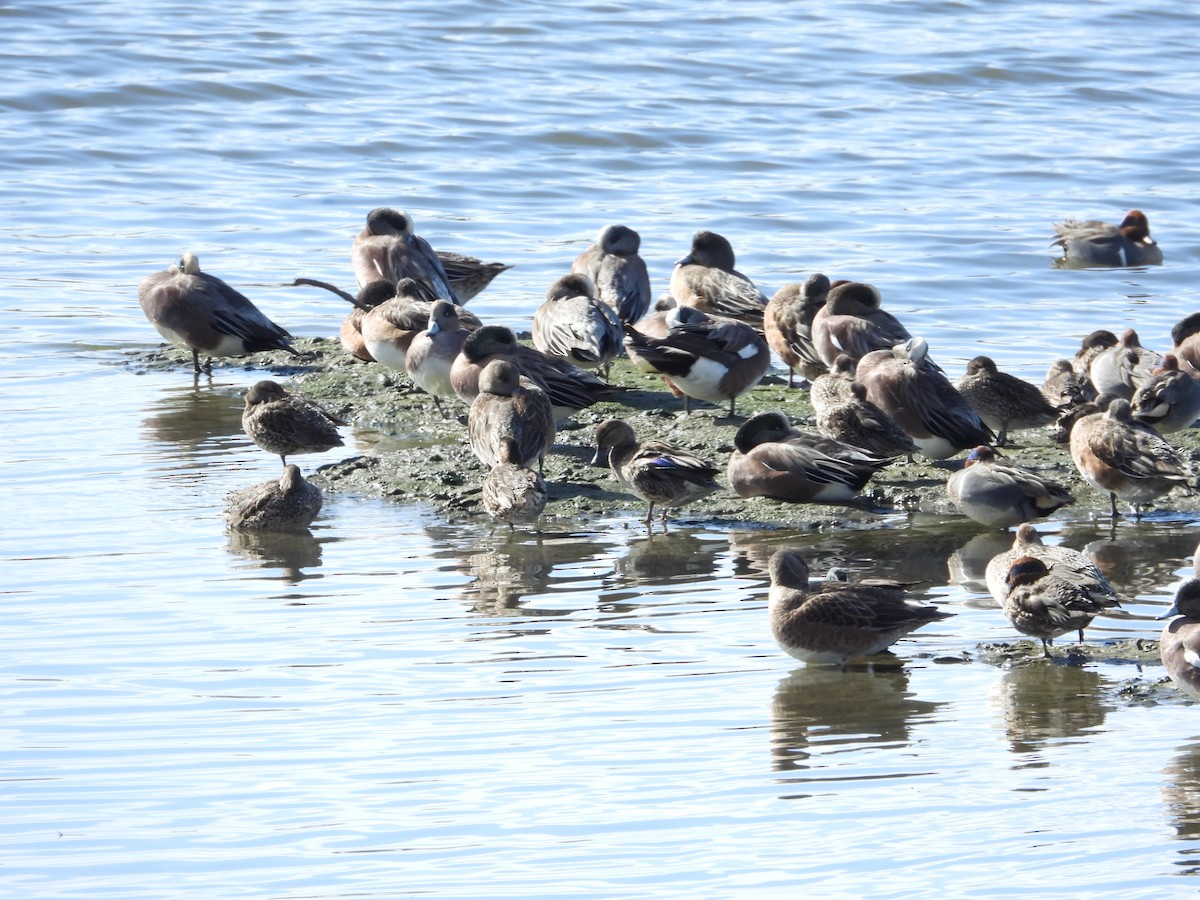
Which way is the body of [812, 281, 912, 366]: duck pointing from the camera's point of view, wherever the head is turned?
to the viewer's left

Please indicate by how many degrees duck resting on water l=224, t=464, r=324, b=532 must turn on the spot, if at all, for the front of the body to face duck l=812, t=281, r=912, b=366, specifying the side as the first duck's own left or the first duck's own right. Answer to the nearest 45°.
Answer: approximately 45° to the first duck's own left

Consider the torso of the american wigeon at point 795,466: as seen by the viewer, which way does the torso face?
to the viewer's left

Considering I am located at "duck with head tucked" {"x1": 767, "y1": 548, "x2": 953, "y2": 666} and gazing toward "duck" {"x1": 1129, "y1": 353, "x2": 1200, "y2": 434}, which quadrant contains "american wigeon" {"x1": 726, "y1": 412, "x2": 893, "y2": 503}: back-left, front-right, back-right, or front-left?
front-left

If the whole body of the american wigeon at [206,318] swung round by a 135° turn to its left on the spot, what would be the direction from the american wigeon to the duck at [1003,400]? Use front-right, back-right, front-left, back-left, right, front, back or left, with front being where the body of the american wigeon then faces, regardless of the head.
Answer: front

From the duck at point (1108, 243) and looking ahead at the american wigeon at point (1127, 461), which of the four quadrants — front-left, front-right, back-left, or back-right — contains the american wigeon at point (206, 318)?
front-right

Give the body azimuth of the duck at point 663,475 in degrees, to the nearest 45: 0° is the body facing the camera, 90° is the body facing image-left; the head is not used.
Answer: approximately 90°

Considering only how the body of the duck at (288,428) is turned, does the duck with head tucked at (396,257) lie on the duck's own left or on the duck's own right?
on the duck's own right

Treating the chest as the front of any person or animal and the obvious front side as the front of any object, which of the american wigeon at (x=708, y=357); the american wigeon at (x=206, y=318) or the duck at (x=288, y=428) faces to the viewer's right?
the american wigeon at (x=708, y=357)

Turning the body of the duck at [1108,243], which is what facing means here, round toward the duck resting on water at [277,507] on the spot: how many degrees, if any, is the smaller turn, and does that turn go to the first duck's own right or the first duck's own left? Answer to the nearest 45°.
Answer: approximately 90° to the first duck's own right

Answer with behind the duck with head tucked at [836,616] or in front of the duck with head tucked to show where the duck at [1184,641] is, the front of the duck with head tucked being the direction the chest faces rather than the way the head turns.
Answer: behind

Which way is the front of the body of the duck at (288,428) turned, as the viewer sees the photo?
to the viewer's left

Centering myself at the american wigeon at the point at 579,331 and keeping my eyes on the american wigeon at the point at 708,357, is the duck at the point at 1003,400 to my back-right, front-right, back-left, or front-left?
front-left

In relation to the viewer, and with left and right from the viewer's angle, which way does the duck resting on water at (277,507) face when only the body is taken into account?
facing to the right of the viewer

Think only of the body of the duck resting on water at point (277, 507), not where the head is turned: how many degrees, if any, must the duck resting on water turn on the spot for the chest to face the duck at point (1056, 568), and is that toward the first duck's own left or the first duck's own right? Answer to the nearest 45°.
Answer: approximately 45° to the first duck's own right

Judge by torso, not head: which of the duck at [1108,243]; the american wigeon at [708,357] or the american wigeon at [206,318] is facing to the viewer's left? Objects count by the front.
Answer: the american wigeon at [206,318]

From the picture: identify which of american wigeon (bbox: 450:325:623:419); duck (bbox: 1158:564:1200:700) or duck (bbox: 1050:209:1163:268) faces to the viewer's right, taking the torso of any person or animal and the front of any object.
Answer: duck (bbox: 1050:209:1163:268)

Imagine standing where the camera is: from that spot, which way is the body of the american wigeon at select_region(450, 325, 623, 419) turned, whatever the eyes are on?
to the viewer's left

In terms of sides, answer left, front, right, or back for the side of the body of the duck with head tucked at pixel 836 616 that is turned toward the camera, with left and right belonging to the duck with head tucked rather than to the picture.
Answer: left
